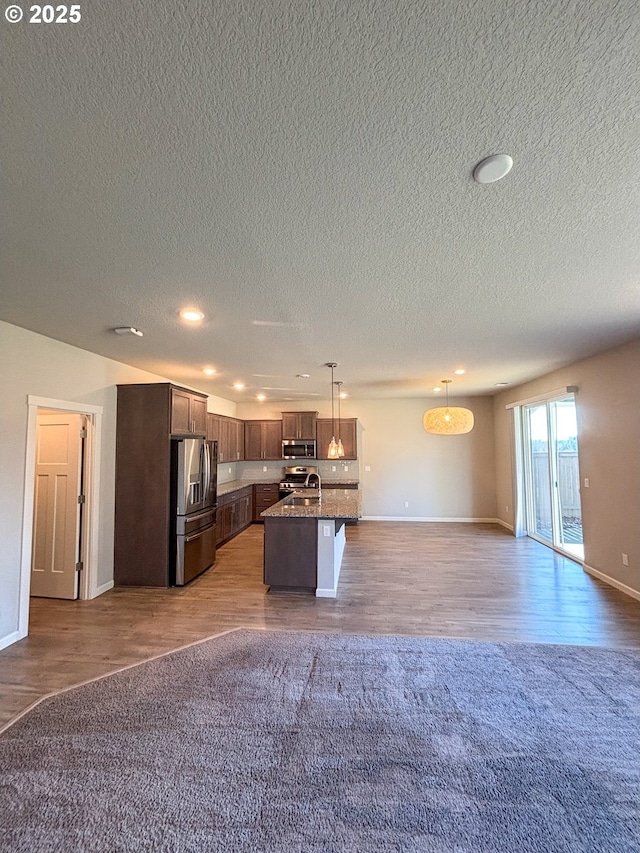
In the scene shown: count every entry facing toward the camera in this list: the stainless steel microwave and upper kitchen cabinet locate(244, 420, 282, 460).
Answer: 2

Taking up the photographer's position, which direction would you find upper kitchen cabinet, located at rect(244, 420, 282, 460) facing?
facing the viewer

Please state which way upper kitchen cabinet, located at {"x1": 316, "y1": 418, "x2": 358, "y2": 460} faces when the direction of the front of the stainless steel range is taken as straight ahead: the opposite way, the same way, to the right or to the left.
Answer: the same way

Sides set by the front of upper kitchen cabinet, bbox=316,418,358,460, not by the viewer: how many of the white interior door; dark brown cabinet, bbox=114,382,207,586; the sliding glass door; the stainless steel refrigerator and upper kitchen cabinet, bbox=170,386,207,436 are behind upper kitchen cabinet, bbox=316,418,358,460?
0

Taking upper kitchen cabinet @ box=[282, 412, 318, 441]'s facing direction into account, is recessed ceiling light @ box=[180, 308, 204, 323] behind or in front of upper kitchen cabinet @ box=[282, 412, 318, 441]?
in front

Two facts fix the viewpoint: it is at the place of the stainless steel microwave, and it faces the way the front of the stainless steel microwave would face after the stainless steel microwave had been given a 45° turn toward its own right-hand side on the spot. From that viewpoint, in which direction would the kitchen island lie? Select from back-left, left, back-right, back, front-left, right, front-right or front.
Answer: front-left

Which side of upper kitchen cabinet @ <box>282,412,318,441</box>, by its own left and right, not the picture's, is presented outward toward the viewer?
front

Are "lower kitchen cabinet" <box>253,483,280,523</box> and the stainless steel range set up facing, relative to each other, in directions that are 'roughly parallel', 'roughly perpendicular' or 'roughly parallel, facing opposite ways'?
roughly parallel

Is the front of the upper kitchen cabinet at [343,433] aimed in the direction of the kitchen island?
yes

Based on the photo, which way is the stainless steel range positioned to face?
toward the camera

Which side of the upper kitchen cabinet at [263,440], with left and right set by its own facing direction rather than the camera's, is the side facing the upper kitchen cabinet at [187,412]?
front

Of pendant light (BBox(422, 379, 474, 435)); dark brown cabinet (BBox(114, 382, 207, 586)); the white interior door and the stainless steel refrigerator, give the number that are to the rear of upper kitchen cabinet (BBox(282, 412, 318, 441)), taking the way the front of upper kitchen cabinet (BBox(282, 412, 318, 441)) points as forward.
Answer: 0

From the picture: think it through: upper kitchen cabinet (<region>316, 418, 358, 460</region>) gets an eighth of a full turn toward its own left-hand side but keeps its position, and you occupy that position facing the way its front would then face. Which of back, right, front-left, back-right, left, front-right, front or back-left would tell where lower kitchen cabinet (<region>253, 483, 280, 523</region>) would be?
back-right

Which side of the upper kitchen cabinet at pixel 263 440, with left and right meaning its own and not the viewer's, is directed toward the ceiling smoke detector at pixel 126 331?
front

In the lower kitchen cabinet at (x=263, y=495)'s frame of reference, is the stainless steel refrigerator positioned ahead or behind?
ahead

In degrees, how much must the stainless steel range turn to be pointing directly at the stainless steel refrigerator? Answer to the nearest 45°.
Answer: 0° — it already faces it
